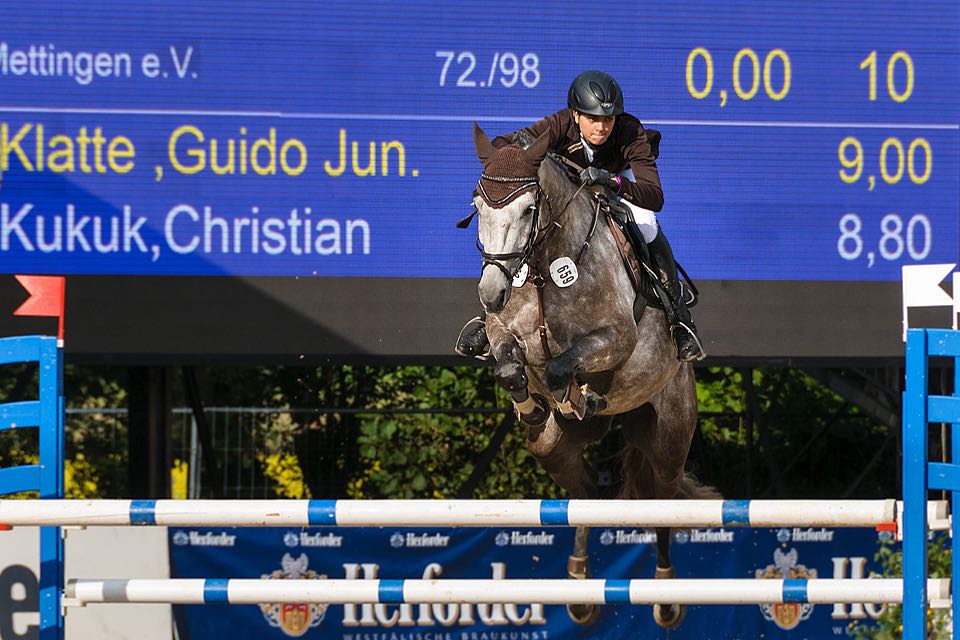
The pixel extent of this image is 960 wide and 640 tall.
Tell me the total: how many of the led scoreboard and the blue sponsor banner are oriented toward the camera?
2

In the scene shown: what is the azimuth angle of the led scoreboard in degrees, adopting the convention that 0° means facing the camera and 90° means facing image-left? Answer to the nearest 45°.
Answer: approximately 0°

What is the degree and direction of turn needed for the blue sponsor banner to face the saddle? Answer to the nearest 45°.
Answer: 0° — it already faces it

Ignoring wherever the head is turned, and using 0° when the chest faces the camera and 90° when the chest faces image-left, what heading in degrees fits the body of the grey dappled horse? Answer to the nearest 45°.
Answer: approximately 45°
